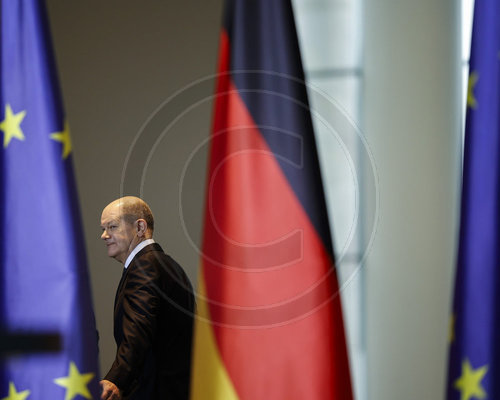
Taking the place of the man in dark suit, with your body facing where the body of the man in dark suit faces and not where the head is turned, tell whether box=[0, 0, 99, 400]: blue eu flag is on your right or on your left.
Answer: on your left

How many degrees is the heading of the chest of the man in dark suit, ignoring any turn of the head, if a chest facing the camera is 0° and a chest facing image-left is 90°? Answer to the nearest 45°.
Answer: approximately 90°

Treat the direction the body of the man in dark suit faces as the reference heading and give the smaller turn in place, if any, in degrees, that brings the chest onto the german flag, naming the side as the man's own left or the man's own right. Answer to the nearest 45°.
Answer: approximately 135° to the man's own left

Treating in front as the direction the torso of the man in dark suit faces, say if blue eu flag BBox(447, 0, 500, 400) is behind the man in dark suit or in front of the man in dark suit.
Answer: behind
